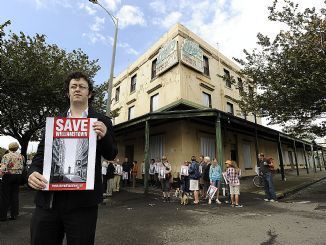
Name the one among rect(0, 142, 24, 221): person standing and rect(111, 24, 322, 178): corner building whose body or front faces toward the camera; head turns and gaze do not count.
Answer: the corner building

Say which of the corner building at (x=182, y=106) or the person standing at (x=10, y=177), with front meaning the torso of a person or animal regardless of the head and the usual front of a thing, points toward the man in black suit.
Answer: the corner building

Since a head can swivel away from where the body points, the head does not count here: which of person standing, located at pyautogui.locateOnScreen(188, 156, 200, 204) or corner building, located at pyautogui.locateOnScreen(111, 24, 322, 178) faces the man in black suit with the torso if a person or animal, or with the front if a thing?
the corner building

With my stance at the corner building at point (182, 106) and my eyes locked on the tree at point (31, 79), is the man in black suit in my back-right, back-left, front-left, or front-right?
front-left

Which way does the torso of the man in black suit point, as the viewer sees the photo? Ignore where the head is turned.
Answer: toward the camera
